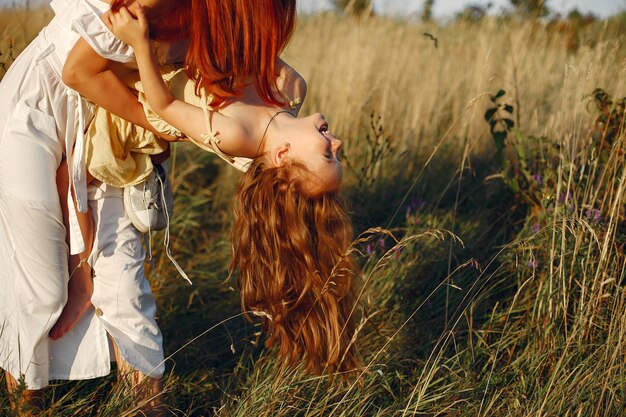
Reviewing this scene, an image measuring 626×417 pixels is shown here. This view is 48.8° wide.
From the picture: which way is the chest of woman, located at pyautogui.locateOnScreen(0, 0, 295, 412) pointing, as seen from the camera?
to the viewer's right

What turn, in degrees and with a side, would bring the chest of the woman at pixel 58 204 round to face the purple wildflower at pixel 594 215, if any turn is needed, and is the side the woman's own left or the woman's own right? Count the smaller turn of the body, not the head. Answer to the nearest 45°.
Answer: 0° — they already face it
